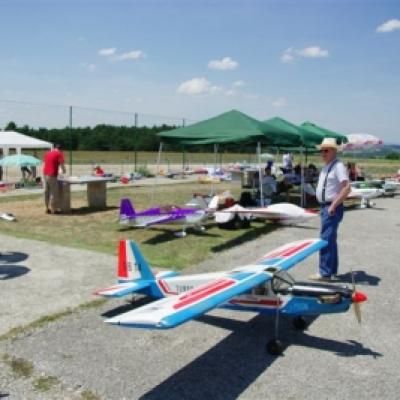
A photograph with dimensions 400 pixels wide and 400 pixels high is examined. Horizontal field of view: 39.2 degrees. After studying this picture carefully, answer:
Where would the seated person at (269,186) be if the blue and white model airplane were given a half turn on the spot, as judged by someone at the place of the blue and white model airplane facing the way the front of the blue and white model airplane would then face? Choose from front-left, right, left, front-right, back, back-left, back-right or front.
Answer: front-right

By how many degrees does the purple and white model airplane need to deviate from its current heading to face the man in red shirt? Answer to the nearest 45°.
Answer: approximately 180°

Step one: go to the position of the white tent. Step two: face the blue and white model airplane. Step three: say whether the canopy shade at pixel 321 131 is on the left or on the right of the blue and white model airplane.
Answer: left

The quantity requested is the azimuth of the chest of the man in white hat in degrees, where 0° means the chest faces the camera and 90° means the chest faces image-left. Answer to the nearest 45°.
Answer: approximately 45°

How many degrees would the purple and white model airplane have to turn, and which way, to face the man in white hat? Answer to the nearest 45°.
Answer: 0° — it already faces them

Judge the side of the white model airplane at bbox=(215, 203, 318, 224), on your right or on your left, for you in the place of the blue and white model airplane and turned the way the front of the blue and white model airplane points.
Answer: on your left
